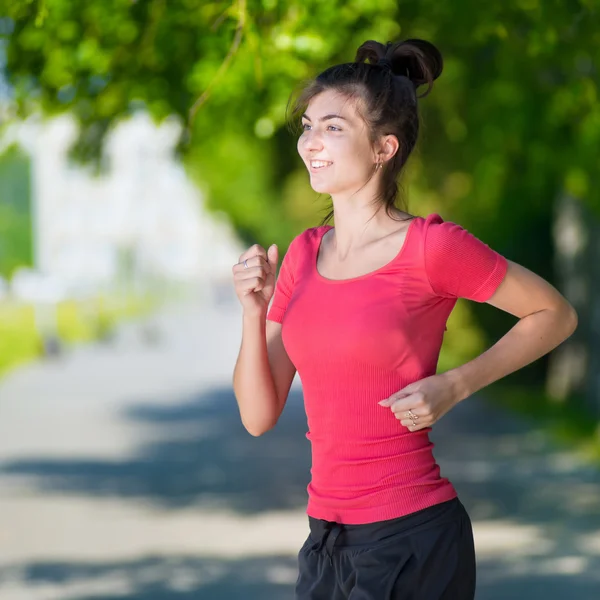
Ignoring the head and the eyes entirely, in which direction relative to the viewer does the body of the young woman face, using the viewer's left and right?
facing the viewer and to the left of the viewer

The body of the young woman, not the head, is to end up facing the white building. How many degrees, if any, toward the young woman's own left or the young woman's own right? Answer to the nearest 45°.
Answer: approximately 135° to the young woman's own right
